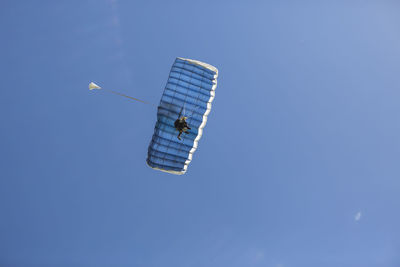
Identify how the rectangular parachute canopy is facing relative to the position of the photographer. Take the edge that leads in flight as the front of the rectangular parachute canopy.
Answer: facing to the right of the viewer

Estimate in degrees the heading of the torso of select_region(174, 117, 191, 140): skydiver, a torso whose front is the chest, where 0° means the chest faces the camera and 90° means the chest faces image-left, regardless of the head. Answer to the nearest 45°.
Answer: approximately 270°
